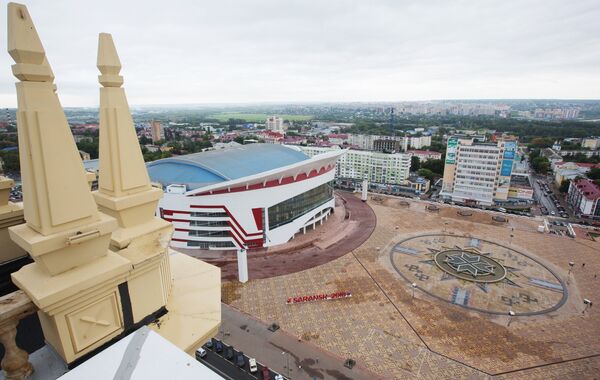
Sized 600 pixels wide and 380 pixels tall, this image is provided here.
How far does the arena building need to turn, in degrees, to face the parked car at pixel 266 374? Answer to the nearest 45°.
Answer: approximately 45° to its right

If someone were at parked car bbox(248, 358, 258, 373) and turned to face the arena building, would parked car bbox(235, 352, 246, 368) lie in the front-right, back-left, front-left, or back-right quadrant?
front-left

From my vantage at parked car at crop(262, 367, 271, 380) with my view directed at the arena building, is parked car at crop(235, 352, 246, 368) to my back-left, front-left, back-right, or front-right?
front-left

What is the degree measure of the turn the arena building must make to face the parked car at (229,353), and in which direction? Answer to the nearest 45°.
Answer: approximately 45° to its right

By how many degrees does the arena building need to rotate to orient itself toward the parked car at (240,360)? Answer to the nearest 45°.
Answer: approximately 45° to its right

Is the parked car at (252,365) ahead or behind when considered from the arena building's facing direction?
ahead

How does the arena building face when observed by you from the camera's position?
facing the viewer and to the right of the viewer
